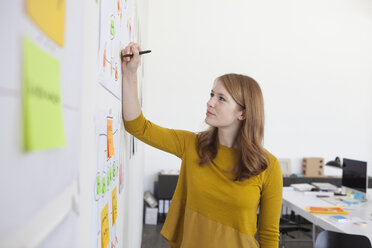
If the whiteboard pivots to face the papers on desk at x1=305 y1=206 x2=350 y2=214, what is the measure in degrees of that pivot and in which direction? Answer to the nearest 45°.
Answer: approximately 90° to its left

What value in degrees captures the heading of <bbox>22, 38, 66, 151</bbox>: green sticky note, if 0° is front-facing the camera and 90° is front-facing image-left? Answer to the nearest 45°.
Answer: approximately 315°

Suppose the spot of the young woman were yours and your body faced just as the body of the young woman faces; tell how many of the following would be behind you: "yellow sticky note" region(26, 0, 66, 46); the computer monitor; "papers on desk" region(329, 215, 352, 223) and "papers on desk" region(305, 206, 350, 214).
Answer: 3

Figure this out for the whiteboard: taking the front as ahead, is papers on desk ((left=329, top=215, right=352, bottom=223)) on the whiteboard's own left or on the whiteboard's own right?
on the whiteboard's own left

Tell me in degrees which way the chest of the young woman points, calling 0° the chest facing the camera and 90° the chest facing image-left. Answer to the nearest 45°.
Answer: approximately 45°

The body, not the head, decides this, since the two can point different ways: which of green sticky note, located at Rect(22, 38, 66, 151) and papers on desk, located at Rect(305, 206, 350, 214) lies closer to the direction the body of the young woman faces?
the green sticky note

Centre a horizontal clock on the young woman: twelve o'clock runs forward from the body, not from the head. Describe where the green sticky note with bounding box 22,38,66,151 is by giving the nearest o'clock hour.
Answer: The green sticky note is roughly at 11 o'clock from the young woman.

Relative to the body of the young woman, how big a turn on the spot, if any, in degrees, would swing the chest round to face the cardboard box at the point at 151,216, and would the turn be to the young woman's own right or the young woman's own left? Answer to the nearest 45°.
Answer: approximately 135° to the young woman's own right

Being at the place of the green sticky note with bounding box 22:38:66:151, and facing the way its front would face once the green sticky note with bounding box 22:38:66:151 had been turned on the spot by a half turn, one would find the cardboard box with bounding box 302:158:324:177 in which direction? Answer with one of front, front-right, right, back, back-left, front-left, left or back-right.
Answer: right

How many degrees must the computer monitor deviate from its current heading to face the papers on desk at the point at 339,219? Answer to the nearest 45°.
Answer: approximately 45° to its left

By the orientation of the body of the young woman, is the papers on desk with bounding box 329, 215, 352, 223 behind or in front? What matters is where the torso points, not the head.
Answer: behind

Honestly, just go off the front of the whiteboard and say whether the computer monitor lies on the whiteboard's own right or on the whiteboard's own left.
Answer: on the whiteboard's own left
